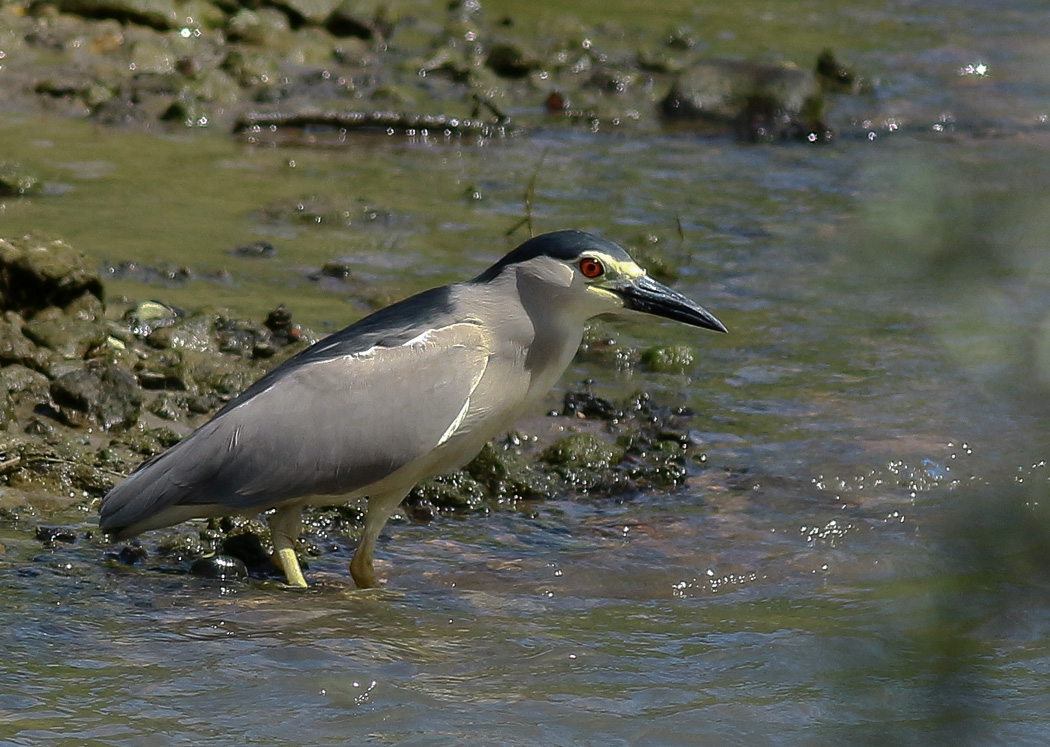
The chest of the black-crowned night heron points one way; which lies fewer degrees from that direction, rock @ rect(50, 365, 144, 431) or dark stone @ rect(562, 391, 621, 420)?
the dark stone

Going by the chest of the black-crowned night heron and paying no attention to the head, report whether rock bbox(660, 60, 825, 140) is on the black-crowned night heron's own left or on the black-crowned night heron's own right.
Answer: on the black-crowned night heron's own left

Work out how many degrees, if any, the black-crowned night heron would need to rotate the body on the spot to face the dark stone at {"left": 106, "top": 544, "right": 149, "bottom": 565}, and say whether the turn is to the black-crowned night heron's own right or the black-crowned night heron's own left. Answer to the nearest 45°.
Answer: approximately 180°

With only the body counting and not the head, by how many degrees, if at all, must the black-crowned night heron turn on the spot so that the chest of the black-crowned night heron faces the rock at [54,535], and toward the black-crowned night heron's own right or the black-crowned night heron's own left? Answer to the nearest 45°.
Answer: approximately 180°

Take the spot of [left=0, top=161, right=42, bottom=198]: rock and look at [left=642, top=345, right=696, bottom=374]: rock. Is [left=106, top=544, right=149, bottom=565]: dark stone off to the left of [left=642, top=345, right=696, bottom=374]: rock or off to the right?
right

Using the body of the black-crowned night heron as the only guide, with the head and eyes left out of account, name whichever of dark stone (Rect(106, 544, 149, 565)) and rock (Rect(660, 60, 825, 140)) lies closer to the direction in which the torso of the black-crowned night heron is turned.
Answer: the rock

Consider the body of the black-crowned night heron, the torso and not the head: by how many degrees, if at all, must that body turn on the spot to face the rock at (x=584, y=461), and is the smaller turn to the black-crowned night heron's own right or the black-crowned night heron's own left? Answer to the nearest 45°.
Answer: approximately 45° to the black-crowned night heron's own left

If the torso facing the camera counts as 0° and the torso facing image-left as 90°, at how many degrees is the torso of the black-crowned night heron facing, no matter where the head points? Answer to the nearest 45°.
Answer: approximately 270°

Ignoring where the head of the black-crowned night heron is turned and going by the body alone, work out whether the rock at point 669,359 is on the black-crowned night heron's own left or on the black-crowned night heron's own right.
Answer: on the black-crowned night heron's own left
